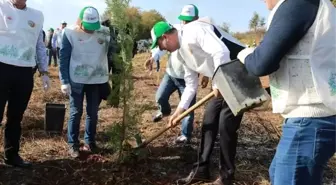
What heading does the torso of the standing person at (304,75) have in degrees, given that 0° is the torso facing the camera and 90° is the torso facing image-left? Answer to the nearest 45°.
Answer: approximately 90°

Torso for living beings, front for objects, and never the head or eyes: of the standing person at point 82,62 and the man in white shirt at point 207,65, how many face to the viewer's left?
1

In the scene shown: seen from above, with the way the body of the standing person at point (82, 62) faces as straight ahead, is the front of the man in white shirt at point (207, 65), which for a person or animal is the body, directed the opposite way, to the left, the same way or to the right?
to the right

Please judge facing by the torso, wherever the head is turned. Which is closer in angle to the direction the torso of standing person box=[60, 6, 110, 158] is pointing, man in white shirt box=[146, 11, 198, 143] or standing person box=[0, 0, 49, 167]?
the standing person

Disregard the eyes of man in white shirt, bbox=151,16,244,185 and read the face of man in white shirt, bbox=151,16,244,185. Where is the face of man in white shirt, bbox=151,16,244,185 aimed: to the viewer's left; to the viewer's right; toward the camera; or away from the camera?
to the viewer's left

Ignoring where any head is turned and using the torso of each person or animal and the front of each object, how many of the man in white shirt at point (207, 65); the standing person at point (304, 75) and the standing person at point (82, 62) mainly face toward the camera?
1

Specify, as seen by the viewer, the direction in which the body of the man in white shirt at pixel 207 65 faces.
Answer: to the viewer's left

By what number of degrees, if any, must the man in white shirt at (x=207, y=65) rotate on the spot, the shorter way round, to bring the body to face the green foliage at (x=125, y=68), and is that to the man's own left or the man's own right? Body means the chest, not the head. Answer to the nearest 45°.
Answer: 0° — they already face it

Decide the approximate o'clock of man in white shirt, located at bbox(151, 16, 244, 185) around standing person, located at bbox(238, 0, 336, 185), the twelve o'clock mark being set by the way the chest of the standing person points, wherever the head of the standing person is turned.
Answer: The man in white shirt is roughly at 2 o'clock from the standing person.
